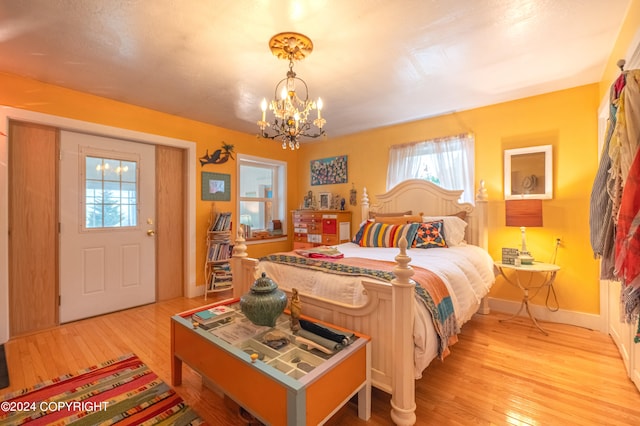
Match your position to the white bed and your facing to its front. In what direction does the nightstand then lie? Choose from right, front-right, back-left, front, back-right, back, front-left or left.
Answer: back

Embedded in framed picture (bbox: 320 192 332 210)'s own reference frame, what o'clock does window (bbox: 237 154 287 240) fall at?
The window is roughly at 2 o'clock from the framed picture.

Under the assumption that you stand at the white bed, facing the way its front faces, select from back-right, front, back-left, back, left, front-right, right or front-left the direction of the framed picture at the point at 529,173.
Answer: back

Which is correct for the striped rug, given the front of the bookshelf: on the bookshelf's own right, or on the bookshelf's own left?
on the bookshelf's own right

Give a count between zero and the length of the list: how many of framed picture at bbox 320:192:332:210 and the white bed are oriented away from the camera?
0

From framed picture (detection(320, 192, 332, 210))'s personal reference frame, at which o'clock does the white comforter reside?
The white comforter is roughly at 10 o'clock from the framed picture.

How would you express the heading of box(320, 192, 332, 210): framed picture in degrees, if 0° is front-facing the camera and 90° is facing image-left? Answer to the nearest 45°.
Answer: approximately 45°

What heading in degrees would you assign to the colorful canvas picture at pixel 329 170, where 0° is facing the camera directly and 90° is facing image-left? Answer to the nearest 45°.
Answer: approximately 45°

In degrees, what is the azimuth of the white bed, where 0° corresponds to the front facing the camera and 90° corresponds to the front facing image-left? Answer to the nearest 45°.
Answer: approximately 45°

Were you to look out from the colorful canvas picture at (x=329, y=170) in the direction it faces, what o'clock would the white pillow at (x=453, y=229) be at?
The white pillow is roughly at 9 o'clock from the colorful canvas picture.
